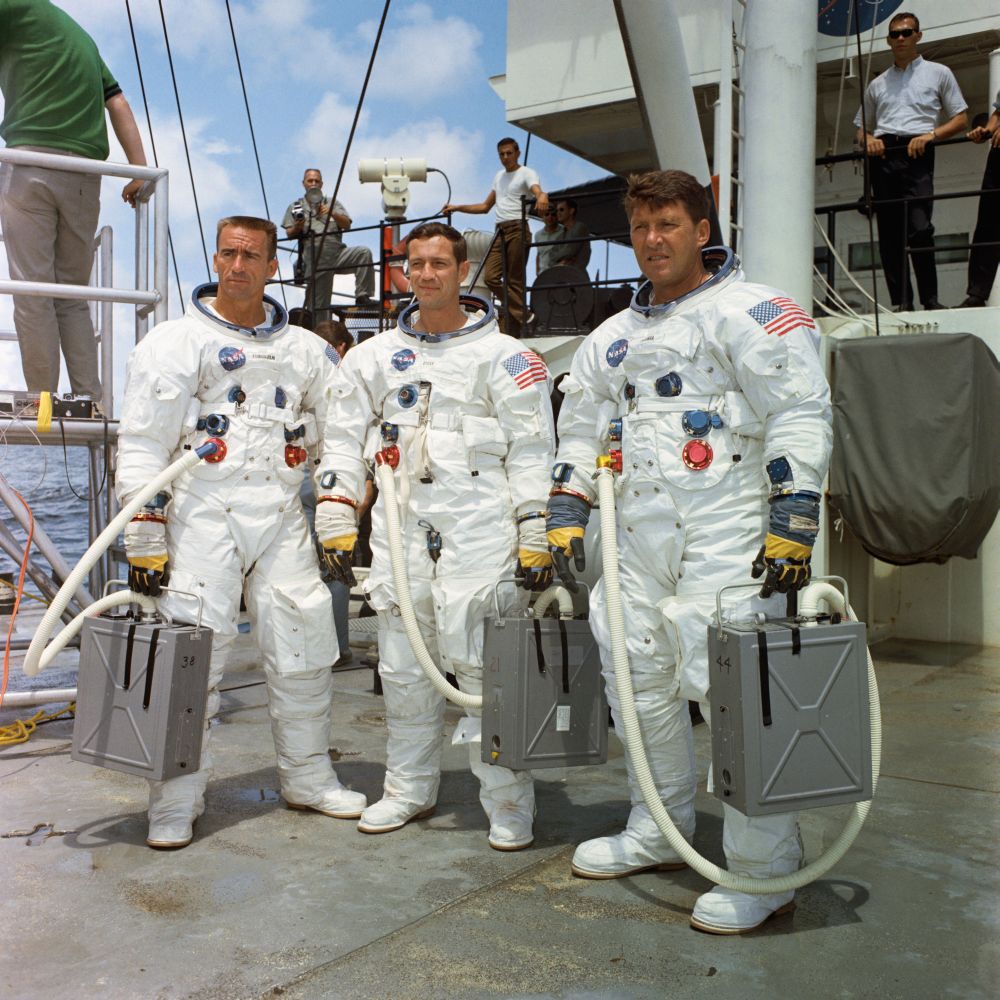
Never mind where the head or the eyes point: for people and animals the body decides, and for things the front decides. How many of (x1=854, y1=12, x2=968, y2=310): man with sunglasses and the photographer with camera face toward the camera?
2

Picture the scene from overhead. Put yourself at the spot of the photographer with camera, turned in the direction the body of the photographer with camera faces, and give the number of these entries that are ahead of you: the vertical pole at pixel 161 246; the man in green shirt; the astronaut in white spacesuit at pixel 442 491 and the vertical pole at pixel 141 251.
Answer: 4

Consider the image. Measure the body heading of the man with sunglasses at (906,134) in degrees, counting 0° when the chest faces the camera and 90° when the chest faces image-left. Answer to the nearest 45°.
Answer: approximately 0°

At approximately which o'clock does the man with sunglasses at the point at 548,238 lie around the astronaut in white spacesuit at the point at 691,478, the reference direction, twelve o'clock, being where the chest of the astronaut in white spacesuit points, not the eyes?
The man with sunglasses is roughly at 4 o'clock from the astronaut in white spacesuit.

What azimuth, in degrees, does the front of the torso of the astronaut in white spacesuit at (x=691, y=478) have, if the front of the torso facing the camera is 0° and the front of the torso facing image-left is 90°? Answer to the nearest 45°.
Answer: approximately 45°

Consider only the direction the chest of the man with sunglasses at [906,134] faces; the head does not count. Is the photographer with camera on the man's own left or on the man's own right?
on the man's own right

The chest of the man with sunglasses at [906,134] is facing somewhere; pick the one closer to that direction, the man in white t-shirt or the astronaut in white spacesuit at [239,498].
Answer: the astronaut in white spacesuit

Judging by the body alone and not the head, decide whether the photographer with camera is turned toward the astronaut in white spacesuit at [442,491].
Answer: yes

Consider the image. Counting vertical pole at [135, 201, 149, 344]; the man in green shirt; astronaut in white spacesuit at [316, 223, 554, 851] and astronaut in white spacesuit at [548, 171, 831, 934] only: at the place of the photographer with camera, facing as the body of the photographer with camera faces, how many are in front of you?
4
